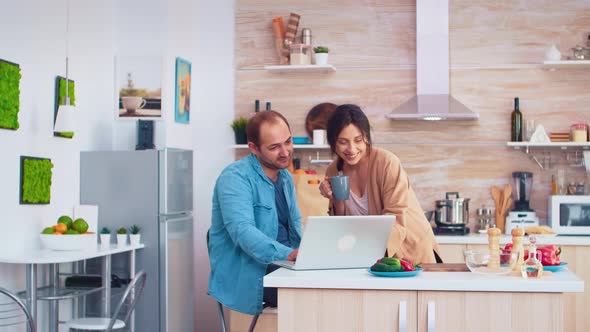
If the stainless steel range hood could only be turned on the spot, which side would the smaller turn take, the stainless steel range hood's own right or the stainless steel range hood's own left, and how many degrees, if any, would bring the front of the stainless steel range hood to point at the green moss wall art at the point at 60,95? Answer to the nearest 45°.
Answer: approximately 45° to the stainless steel range hood's own right

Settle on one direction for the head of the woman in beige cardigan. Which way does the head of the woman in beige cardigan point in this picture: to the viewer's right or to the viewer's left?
to the viewer's left

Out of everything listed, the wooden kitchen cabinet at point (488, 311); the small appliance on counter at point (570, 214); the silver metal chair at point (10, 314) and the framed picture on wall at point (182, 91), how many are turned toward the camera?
2

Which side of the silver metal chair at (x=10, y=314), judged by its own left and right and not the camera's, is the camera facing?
back

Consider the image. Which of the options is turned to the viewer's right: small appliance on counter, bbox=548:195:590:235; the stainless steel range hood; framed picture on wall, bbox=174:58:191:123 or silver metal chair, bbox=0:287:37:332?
the framed picture on wall

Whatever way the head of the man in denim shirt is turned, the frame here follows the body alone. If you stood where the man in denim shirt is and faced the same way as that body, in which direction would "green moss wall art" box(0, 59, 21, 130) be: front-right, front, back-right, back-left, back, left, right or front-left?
back

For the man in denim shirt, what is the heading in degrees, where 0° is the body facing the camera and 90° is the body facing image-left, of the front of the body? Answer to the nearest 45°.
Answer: approximately 315°

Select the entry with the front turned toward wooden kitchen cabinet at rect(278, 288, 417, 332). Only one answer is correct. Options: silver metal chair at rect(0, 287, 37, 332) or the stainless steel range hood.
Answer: the stainless steel range hood

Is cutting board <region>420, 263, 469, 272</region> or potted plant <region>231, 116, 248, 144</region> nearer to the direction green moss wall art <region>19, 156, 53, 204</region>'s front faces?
the cutting board

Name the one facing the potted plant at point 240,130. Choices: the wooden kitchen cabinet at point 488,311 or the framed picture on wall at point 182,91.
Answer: the framed picture on wall

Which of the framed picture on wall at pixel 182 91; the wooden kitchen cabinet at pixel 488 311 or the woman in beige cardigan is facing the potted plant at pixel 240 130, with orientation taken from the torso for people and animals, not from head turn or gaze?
the framed picture on wall
